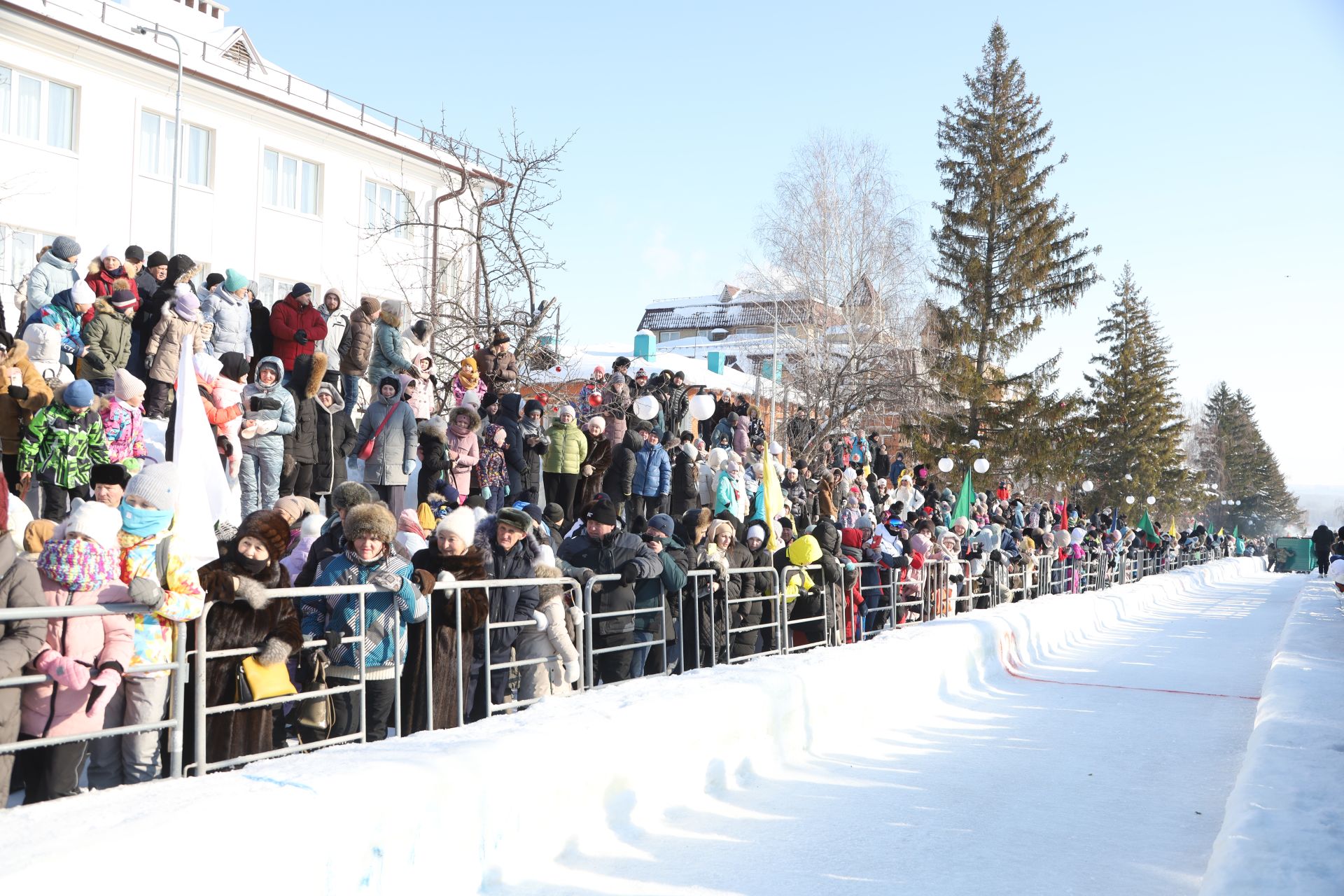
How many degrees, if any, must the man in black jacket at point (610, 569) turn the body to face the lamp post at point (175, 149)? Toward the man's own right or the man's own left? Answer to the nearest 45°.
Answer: approximately 135° to the man's own right

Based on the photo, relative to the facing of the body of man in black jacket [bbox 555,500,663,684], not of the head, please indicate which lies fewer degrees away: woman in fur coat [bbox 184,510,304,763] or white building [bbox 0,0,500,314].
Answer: the woman in fur coat

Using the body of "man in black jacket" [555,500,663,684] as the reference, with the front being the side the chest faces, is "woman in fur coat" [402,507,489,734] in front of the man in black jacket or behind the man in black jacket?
in front

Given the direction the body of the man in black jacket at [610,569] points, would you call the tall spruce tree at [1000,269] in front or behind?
behind

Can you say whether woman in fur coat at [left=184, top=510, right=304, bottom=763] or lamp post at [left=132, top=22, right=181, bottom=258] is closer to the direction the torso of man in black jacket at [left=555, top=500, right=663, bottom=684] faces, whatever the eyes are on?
the woman in fur coat

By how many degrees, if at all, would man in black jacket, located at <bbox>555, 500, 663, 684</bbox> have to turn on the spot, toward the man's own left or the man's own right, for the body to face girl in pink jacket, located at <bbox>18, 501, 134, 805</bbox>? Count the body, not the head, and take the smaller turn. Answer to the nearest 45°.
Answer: approximately 45° to the man's own right

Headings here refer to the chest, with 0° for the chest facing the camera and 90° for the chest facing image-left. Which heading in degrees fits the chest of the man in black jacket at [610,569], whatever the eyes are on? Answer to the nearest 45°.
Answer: approximately 0°

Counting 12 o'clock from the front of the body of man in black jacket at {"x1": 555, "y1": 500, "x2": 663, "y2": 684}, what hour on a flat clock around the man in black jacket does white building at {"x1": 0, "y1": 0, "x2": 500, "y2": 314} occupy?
The white building is roughly at 5 o'clock from the man in black jacket.
